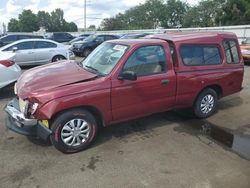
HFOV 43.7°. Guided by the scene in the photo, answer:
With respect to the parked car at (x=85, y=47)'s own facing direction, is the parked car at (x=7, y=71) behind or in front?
in front

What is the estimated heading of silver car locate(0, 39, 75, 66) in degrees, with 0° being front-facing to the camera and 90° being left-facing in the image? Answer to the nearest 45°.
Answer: approximately 90°

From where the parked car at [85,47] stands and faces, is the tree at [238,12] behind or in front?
behind

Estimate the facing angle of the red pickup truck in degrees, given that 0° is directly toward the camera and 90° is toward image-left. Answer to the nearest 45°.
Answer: approximately 45°

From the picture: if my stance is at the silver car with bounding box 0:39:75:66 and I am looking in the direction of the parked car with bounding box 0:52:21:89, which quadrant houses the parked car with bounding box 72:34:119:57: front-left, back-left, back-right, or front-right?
back-left

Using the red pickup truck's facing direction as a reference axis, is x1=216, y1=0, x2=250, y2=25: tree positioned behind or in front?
behind

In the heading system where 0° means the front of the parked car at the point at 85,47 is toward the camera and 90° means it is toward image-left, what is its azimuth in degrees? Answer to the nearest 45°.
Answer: approximately 45°

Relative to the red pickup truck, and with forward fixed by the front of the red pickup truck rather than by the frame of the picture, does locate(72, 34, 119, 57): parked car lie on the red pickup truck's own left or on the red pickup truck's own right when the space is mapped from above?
on the red pickup truck's own right

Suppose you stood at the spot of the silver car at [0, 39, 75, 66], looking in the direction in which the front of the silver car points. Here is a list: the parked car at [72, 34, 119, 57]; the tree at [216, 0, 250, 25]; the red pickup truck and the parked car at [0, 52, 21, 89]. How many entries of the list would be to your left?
2

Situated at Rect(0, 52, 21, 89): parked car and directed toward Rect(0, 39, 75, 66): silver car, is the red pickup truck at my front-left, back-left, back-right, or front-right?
back-right

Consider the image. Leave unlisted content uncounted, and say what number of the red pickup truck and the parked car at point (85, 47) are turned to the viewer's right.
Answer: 0

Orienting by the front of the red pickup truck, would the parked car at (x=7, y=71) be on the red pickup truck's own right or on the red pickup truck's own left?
on the red pickup truck's own right

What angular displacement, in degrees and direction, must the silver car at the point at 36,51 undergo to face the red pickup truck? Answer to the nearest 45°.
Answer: approximately 90° to its left
